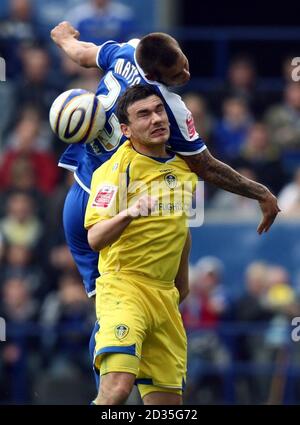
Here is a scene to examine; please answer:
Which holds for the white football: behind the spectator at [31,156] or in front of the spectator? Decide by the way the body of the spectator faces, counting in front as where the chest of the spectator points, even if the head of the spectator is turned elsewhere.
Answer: in front

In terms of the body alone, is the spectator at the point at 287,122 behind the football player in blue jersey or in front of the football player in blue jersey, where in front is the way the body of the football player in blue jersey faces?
in front

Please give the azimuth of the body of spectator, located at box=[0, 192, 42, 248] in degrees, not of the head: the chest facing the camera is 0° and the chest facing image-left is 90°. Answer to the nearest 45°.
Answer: approximately 0°

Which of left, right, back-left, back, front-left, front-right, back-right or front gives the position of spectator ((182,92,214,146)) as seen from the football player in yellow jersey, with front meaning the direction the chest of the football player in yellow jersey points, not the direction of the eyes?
back-left
